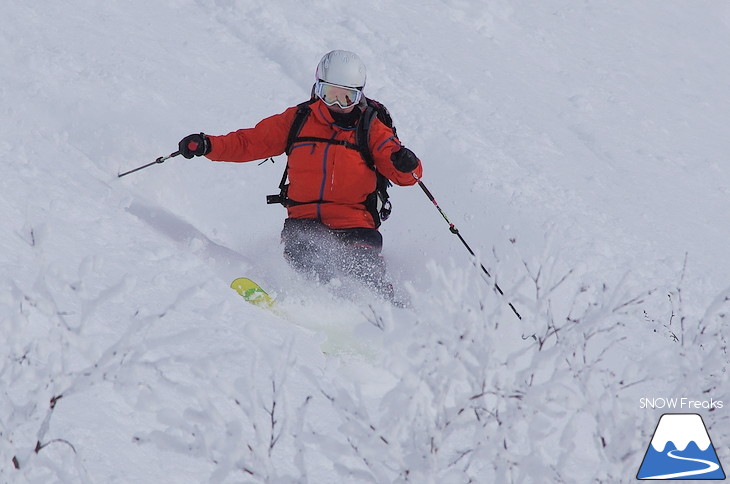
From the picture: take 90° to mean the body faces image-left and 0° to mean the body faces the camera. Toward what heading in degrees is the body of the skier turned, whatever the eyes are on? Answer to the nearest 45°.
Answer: approximately 0°
